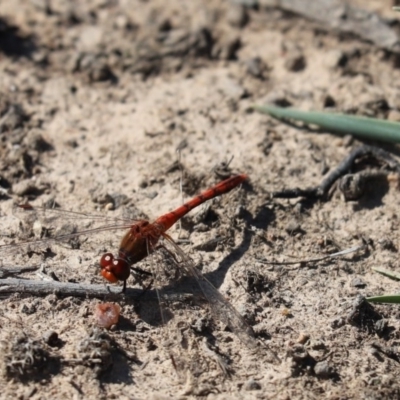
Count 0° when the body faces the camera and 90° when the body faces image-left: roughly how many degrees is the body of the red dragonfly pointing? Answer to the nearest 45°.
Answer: approximately 45°

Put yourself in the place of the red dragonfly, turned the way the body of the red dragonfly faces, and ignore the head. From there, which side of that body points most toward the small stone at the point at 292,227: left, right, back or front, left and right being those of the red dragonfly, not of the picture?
back

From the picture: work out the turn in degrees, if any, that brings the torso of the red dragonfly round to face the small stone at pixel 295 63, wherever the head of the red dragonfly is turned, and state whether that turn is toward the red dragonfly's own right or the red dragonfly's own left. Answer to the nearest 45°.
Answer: approximately 180°

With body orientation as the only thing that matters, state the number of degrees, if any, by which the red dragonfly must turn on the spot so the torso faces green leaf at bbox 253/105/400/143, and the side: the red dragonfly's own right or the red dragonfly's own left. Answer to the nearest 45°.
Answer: approximately 180°

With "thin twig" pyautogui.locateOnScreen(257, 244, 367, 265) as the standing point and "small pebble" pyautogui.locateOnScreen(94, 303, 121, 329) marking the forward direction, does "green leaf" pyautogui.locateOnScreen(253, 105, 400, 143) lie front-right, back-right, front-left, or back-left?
back-right

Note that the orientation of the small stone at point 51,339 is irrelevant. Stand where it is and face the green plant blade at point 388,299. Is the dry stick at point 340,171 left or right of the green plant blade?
left

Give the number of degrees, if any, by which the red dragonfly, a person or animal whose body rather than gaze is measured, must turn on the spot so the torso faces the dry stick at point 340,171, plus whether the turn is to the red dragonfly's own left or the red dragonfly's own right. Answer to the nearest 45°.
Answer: approximately 180°

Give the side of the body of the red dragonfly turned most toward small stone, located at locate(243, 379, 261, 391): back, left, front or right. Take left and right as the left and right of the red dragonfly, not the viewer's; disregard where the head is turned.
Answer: left

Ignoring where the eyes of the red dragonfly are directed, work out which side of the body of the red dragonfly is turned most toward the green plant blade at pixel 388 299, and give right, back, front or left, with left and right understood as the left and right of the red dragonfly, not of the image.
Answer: left

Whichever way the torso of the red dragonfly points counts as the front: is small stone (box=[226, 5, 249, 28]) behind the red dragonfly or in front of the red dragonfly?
behind

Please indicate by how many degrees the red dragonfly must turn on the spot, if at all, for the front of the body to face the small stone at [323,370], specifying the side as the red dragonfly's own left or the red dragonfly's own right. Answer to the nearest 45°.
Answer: approximately 90° to the red dragonfly's own left

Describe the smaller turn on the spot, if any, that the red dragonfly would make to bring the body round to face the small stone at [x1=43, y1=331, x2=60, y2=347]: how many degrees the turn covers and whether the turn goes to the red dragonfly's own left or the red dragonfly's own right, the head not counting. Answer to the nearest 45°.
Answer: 0° — it already faces it
